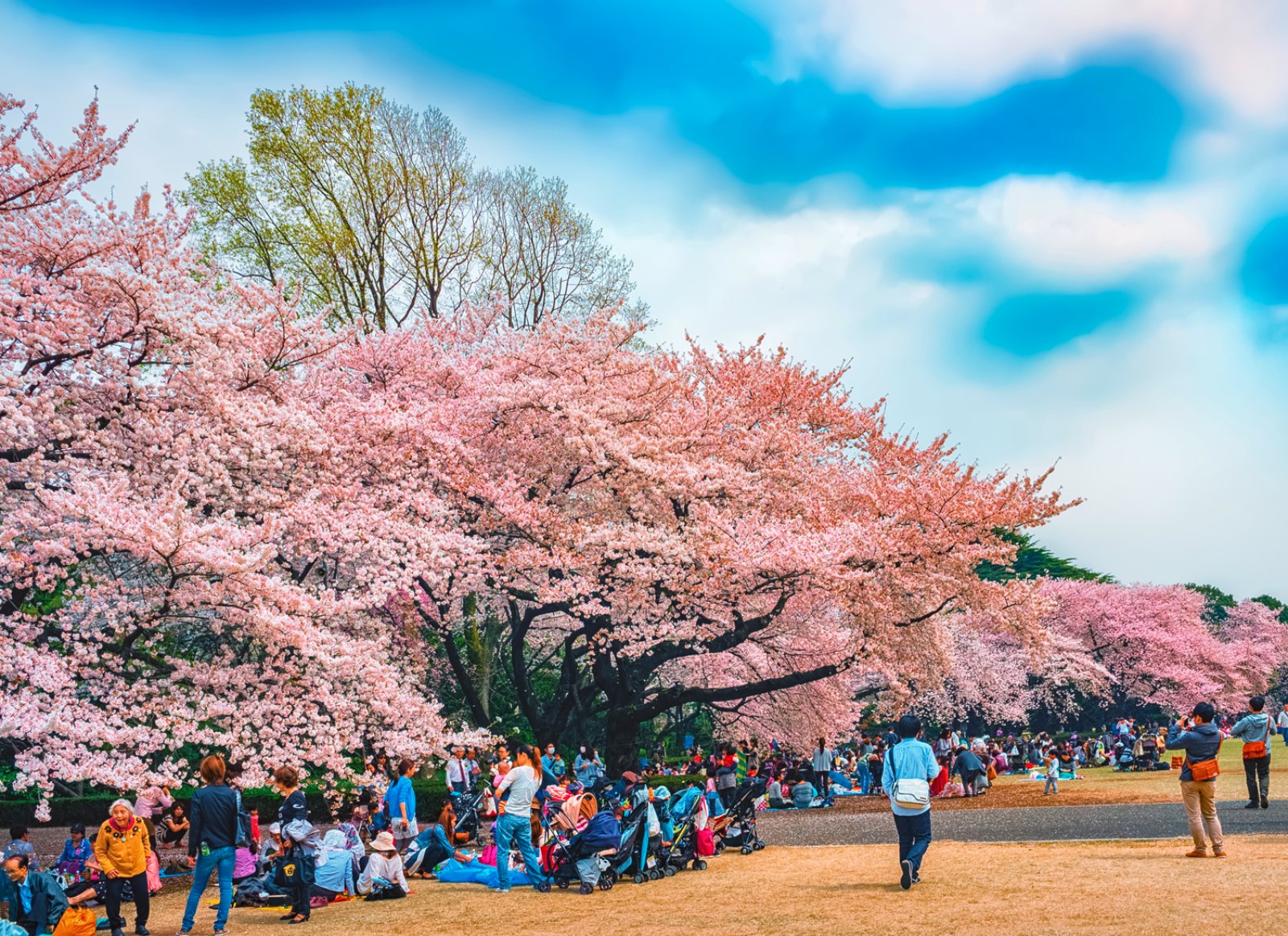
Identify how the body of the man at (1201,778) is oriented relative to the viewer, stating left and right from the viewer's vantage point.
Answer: facing away from the viewer and to the left of the viewer

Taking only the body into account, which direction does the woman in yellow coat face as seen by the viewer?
toward the camera

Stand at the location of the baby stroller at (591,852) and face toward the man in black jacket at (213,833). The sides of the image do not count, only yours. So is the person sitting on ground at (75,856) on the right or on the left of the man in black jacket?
right

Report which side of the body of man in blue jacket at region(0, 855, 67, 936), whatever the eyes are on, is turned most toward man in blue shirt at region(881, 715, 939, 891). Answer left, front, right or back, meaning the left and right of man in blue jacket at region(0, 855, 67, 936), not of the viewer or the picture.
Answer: left

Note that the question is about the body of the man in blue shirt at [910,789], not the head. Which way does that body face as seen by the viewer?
away from the camera

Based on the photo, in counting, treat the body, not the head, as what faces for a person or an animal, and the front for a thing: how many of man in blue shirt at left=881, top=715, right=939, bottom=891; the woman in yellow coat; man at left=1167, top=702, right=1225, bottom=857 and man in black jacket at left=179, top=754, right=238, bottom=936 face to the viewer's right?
0

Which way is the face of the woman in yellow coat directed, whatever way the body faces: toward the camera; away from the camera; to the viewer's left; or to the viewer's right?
toward the camera

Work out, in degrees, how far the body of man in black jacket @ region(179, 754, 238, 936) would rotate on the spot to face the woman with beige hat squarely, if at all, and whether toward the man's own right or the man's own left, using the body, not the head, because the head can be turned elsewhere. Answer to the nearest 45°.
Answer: approximately 45° to the man's own right

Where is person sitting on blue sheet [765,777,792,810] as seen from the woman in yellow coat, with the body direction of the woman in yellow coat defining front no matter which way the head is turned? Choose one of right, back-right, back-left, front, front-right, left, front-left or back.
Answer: back-left

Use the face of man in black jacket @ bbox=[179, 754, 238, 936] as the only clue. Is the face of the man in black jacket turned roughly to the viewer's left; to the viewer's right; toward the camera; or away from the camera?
away from the camera

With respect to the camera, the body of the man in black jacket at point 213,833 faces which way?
away from the camera
